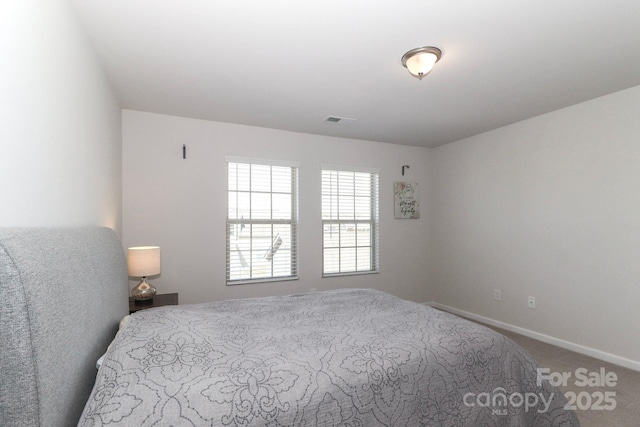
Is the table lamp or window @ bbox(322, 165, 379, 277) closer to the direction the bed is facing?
the window

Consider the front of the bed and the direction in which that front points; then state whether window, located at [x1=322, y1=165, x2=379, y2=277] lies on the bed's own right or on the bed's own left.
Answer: on the bed's own left

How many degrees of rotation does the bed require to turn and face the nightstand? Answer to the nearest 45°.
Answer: approximately 135° to its left

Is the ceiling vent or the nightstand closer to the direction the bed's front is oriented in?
the ceiling vent

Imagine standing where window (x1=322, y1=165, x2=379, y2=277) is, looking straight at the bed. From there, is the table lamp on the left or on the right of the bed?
right

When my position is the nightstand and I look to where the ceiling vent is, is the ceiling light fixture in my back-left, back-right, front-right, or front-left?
front-right

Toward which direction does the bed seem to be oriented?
to the viewer's right

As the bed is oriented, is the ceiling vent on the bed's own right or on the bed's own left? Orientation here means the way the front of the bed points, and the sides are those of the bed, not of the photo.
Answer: on the bed's own left

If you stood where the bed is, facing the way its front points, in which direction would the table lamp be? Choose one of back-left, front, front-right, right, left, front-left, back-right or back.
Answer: back-left

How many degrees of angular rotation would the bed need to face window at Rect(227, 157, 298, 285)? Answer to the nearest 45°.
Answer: approximately 90° to its left
